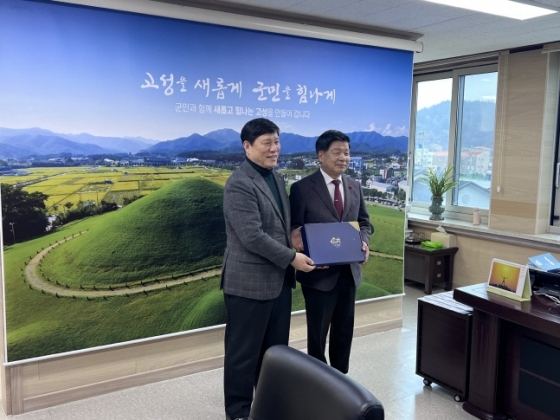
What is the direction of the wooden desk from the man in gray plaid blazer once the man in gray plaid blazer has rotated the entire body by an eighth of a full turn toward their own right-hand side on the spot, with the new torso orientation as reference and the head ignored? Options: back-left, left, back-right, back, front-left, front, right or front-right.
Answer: left

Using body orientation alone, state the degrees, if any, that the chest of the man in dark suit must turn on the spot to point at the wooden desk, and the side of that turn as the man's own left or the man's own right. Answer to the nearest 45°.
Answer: approximately 45° to the man's own left

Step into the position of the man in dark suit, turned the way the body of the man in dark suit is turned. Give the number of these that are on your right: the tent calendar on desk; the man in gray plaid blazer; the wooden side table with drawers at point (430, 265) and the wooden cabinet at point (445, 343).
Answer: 1

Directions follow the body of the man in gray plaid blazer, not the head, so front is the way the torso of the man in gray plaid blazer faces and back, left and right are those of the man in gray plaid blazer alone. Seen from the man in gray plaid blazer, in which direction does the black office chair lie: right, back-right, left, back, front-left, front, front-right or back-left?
front-right

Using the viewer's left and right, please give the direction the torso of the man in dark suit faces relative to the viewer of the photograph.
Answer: facing the viewer and to the right of the viewer

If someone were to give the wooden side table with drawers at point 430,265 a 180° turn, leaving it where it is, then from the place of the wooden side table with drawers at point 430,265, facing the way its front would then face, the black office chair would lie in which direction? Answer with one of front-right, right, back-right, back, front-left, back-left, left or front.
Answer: back-left

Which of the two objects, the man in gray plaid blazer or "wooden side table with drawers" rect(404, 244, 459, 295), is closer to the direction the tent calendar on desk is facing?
the man in gray plaid blazer
